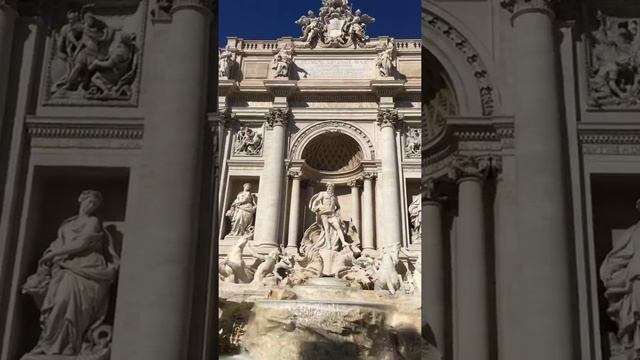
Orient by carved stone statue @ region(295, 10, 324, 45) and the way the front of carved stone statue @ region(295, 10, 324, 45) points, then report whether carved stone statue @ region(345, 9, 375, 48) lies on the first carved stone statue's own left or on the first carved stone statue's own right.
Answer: on the first carved stone statue's own left

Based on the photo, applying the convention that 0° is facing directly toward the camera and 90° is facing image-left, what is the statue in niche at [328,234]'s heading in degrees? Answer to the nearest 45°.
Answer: approximately 0°

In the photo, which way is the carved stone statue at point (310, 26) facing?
toward the camera
